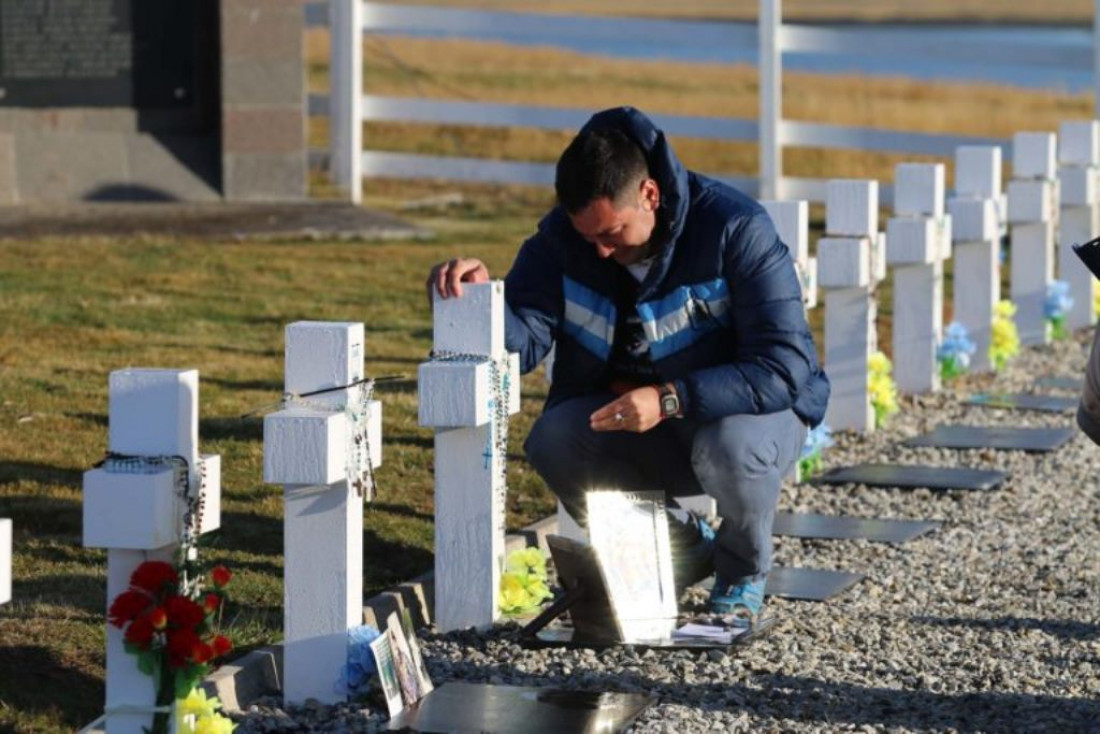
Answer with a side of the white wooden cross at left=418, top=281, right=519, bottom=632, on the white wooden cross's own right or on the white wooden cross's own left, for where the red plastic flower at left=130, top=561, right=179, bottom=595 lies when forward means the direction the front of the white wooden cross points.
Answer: on the white wooden cross's own right

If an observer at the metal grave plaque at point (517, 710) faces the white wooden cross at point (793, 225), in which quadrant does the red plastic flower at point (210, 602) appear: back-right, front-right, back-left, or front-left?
back-left

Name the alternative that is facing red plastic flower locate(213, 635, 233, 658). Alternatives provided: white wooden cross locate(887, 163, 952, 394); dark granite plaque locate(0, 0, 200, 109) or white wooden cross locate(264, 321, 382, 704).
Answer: the dark granite plaque

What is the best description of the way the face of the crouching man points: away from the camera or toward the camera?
toward the camera

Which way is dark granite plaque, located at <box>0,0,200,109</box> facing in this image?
toward the camera

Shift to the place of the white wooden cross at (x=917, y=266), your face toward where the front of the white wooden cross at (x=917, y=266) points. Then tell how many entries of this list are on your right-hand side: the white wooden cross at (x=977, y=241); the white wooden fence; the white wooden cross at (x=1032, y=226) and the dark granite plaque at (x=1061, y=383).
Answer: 0

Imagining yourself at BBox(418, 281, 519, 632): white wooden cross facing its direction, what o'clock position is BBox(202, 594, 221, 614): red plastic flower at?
The red plastic flower is roughly at 4 o'clock from the white wooden cross.

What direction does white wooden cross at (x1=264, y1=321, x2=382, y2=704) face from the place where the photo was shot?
facing to the right of the viewer

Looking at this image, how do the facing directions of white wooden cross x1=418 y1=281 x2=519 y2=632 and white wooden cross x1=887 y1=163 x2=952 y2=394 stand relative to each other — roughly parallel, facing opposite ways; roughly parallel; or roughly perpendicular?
roughly parallel

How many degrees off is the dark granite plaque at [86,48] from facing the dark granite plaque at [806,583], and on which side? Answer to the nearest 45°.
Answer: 0° — it already faces it

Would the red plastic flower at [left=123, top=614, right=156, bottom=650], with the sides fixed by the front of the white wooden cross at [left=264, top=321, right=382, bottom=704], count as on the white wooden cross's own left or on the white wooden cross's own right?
on the white wooden cross's own right

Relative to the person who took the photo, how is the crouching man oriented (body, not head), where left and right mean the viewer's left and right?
facing the viewer and to the left of the viewer
